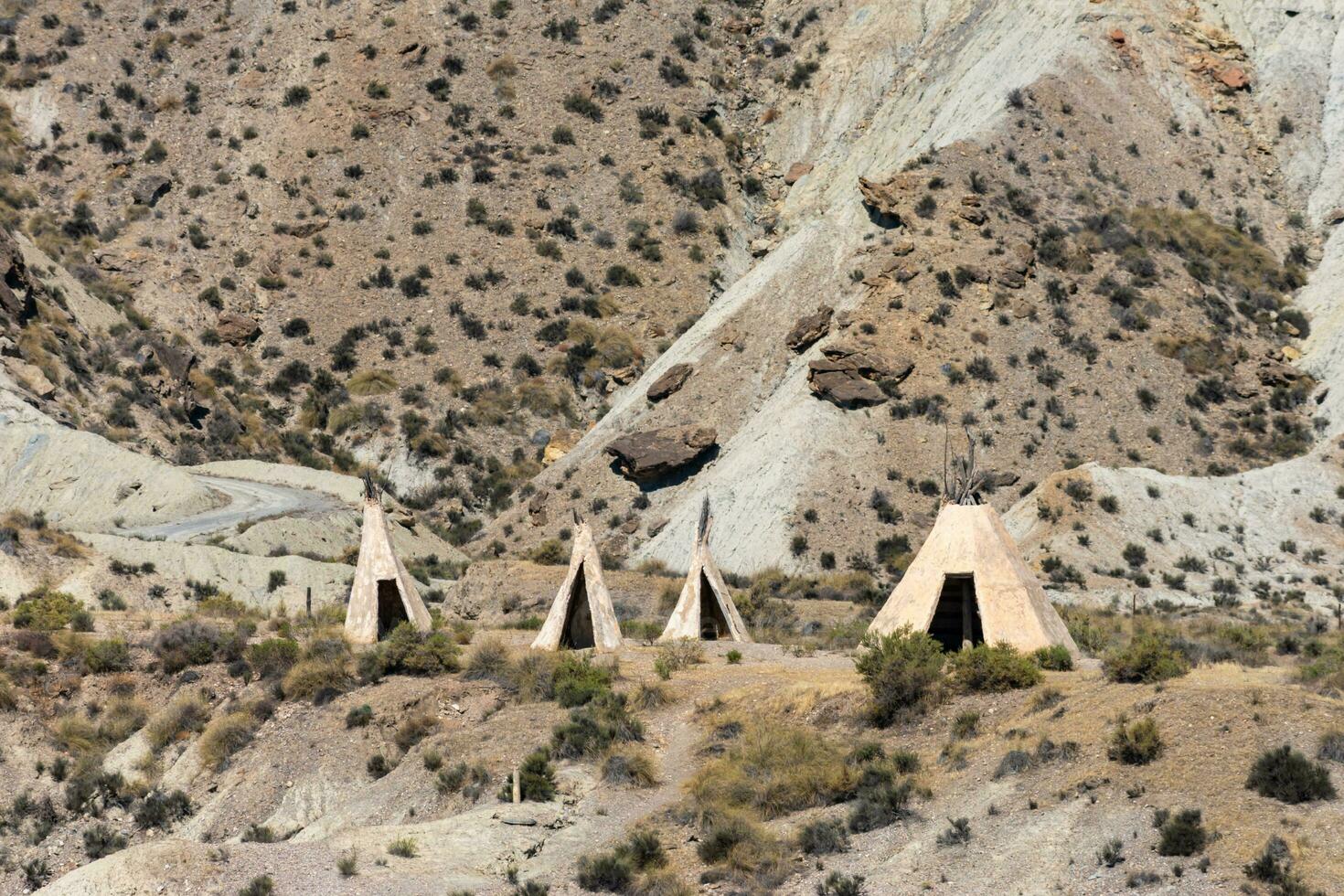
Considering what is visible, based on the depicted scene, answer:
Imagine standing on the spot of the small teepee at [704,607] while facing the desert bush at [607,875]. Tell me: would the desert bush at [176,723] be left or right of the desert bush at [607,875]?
right

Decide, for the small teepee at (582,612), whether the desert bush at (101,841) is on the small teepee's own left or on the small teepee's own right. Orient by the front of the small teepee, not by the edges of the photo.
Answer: on the small teepee's own right

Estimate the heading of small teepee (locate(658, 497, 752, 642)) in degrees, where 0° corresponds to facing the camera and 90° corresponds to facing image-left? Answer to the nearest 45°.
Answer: approximately 0°

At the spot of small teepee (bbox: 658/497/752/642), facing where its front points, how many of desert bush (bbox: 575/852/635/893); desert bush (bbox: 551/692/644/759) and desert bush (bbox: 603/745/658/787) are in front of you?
3

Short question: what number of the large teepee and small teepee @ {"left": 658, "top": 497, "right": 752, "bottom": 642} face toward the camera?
2

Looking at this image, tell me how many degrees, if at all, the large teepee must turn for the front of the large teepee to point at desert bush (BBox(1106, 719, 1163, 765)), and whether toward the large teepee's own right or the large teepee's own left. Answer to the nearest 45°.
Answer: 0° — it already faces it
